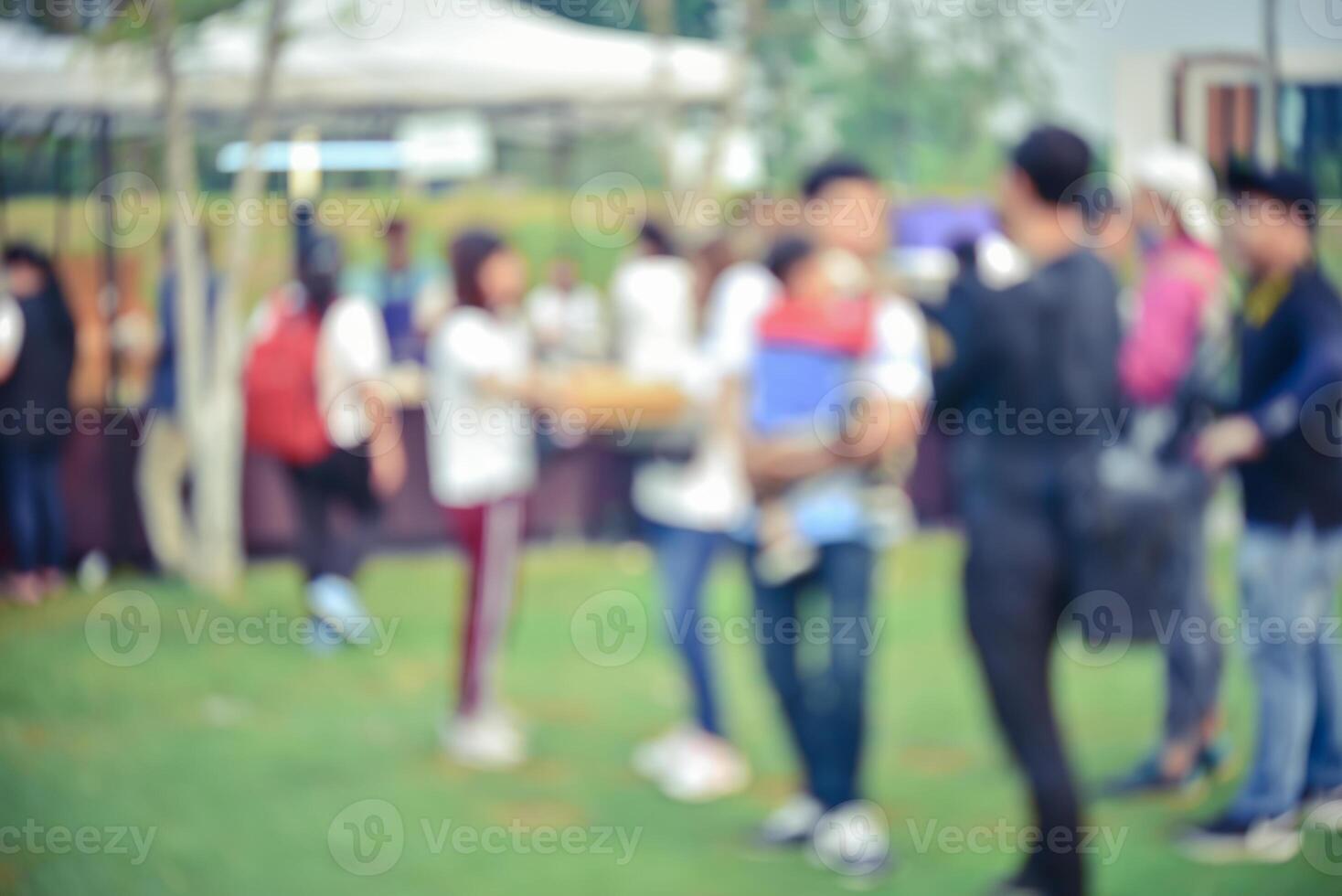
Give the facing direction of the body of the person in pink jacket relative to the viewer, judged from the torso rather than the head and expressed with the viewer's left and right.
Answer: facing to the left of the viewer

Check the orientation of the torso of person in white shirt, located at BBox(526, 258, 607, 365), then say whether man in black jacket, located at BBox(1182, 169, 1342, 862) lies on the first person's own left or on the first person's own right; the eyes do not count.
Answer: on the first person's own left

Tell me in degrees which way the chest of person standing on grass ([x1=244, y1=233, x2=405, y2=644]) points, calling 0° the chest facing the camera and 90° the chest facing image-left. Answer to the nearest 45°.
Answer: approximately 225°

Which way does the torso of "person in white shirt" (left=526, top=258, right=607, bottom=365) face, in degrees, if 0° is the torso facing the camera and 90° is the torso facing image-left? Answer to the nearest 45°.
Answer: approximately 0°

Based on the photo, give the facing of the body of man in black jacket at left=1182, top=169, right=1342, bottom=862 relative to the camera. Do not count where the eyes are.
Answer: to the viewer's left

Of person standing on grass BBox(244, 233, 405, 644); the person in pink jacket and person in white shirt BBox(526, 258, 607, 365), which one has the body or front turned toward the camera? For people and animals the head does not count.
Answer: the person in white shirt
